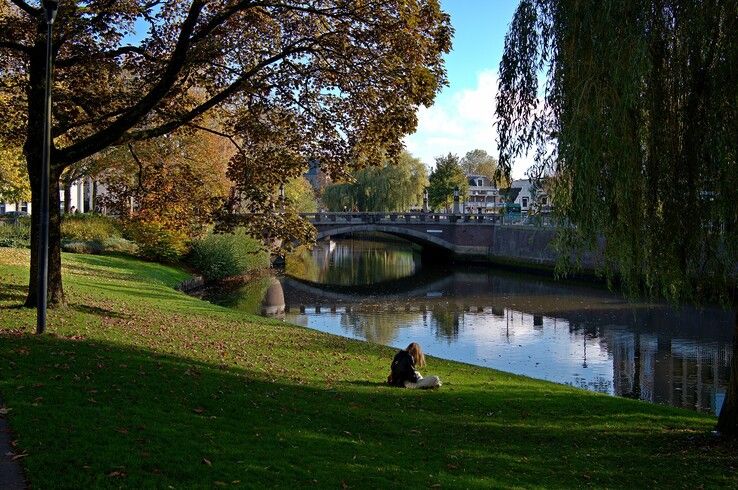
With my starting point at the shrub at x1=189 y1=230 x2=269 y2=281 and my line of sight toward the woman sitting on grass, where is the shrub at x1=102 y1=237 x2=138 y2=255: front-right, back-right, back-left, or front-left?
back-right

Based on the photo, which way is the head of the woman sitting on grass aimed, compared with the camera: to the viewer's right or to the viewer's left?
to the viewer's right

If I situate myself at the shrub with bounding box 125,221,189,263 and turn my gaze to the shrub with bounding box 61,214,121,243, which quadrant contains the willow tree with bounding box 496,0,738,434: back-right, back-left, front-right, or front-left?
back-left

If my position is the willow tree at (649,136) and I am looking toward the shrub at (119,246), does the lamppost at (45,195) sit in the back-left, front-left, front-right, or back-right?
front-left

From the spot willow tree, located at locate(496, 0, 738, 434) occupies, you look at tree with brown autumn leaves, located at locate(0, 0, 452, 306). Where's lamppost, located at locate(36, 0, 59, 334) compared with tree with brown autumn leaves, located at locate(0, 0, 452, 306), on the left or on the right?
left

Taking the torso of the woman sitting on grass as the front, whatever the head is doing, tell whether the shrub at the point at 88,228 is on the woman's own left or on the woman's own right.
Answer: on the woman's own left

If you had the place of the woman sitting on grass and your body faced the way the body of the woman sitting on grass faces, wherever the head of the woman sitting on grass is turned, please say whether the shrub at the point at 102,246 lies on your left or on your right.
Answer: on your left
